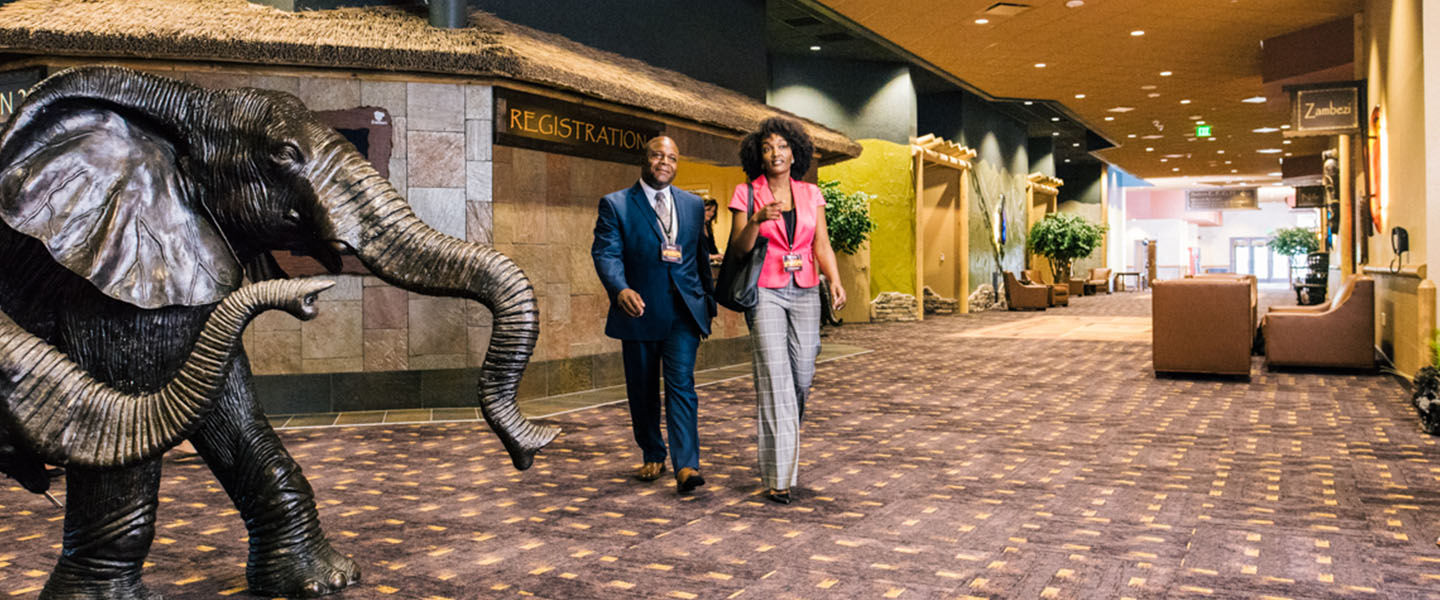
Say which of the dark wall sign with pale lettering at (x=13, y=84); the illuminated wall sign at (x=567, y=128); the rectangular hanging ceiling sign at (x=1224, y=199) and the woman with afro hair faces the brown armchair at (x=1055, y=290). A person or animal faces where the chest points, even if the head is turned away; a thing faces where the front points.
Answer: the rectangular hanging ceiling sign at (x=1224, y=199)

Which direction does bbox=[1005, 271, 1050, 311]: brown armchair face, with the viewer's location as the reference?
facing to the right of the viewer

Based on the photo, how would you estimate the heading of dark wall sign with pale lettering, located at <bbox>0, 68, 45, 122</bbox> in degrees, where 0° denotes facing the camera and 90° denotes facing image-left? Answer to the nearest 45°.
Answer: approximately 0°

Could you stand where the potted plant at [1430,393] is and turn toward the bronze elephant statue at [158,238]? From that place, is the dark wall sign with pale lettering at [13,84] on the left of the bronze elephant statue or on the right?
right

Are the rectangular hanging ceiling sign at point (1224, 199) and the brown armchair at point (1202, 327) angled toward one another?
yes

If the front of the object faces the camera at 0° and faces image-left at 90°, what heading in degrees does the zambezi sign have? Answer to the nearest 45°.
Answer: approximately 0°

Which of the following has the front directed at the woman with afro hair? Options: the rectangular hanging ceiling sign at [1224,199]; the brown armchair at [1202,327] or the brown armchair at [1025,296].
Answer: the rectangular hanging ceiling sign

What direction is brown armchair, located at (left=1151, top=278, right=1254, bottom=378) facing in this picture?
away from the camera

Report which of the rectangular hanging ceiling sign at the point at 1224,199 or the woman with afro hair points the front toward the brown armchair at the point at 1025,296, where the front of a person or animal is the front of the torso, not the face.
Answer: the rectangular hanging ceiling sign

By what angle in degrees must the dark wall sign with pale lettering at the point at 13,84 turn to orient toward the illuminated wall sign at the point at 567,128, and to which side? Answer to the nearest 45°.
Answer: approximately 90° to its left

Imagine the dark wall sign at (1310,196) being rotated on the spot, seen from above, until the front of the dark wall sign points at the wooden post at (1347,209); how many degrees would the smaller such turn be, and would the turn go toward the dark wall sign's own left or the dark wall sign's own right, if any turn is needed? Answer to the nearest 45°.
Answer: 0° — it already faces it
